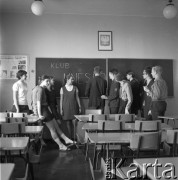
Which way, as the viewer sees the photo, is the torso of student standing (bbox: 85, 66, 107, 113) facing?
away from the camera

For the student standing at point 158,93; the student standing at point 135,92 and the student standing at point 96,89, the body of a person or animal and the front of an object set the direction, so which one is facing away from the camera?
the student standing at point 96,89

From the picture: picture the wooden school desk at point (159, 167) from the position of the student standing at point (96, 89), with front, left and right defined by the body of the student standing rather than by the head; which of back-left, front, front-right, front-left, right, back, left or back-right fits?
back

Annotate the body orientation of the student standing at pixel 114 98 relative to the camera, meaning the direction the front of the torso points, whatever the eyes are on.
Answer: to the viewer's left

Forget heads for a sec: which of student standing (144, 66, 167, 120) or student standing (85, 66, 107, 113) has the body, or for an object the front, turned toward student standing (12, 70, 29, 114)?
student standing (144, 66, 167, 120)

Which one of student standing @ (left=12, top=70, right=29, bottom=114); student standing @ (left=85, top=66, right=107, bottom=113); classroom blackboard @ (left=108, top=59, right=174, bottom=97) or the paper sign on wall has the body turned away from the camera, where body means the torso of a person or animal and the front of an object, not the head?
student standing @ (left=85, top=66, right=107, bottom=113)

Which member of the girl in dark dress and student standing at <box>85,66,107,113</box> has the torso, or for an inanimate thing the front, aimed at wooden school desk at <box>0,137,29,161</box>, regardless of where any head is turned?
the girl in dark dress

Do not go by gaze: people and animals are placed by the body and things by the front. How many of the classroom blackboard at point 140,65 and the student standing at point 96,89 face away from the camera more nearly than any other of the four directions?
1
